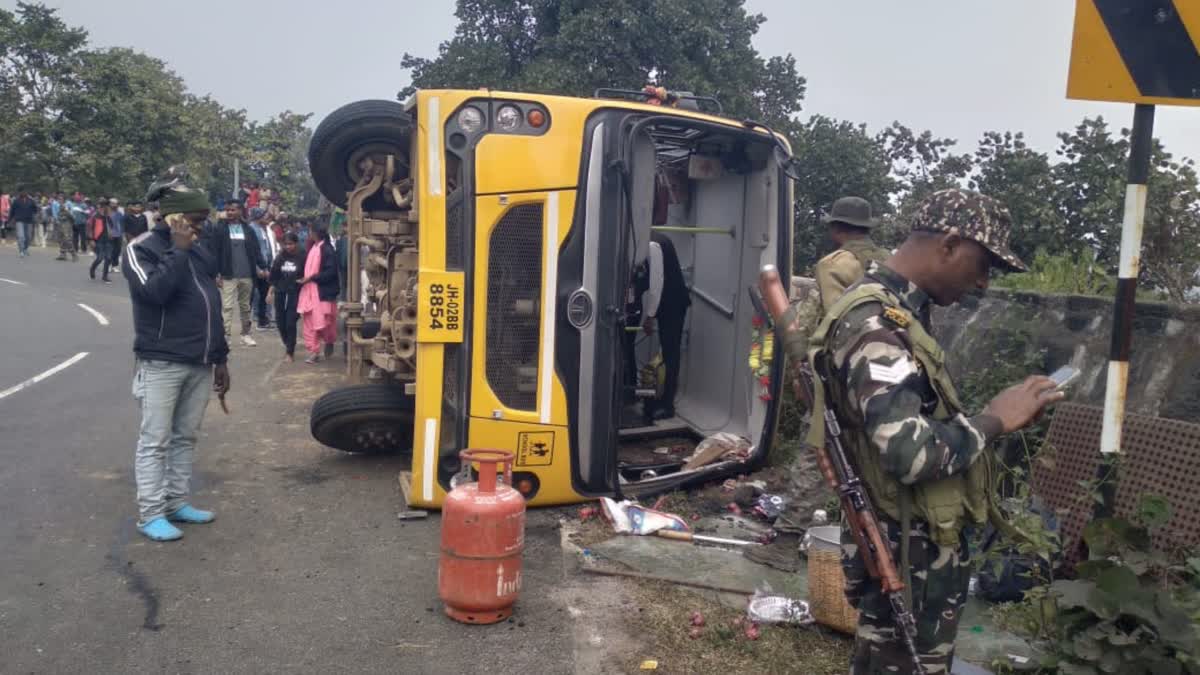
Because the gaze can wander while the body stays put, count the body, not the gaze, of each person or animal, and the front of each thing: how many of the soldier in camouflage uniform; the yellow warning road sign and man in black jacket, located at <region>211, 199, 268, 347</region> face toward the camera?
2

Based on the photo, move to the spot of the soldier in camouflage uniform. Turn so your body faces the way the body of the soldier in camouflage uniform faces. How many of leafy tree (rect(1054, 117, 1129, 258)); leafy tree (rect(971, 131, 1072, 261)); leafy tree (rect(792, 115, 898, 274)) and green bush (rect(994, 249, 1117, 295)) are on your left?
4

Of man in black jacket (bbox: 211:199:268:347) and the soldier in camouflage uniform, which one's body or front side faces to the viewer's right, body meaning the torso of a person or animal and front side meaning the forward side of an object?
the soldier in camouflage uniform

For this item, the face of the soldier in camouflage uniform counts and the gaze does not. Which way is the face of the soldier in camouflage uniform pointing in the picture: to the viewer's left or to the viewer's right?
to the viewer's right

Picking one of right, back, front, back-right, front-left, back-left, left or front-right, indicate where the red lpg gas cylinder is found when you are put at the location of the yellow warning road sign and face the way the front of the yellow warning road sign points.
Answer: right

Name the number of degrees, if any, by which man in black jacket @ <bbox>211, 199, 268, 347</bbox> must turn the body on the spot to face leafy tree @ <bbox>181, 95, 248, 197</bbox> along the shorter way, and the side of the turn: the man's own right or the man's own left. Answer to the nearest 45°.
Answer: approximately 180°

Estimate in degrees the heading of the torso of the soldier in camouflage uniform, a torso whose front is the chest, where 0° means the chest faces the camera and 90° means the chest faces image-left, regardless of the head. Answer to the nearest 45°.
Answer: approximately 270°

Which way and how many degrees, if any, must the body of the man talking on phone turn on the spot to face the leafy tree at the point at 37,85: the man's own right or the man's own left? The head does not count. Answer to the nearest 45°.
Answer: approximately 135° to the man's own left

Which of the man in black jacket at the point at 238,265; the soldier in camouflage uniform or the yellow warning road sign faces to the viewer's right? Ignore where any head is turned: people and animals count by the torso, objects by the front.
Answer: the soldier in camouflage uniform

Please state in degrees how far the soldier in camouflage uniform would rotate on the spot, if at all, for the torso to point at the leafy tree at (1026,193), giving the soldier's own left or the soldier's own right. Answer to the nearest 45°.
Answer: approximately 90° to the soldier's own left

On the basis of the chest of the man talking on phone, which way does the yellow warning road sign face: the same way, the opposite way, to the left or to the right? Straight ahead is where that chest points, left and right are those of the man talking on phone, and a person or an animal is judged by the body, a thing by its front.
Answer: to the right

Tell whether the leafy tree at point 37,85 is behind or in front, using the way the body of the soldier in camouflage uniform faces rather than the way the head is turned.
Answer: behind

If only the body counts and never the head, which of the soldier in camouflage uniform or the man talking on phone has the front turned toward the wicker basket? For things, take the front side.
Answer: the man talking on phone

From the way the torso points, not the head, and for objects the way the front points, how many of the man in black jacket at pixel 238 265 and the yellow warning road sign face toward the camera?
2
